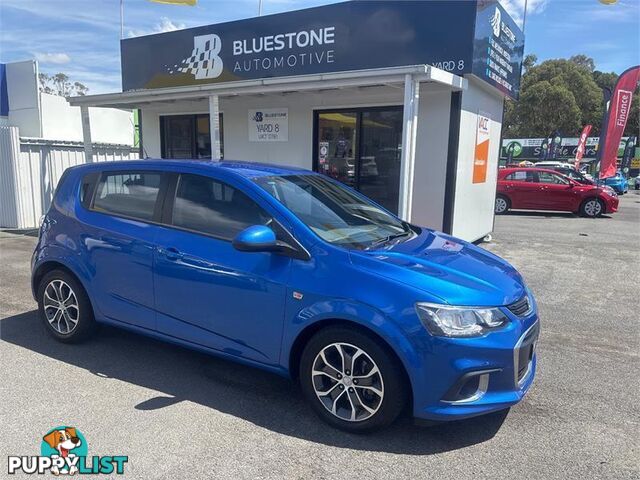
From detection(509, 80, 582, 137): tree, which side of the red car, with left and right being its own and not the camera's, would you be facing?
left

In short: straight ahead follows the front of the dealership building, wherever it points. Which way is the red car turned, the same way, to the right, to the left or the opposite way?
to the left

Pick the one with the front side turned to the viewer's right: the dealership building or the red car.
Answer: the red car

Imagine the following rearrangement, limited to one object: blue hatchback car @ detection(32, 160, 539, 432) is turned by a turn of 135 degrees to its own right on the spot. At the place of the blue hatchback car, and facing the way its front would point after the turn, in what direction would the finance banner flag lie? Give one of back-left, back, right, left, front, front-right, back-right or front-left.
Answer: back-right

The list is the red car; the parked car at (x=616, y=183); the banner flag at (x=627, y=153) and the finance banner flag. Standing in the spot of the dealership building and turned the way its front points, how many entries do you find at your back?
4

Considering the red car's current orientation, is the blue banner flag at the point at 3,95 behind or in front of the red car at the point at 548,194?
behind

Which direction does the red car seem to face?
to the viewer's right

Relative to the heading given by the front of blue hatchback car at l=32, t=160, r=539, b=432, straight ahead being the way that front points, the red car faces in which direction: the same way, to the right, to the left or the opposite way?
the same way

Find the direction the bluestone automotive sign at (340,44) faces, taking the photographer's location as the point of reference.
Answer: facing the viewer and to the left of the viewer

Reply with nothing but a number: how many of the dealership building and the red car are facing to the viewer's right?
1

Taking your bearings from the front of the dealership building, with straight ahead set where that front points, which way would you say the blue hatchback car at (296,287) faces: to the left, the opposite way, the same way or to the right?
to the left

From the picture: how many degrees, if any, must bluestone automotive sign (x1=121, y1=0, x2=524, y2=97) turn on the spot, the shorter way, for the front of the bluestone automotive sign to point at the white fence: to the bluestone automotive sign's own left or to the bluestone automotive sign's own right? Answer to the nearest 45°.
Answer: approximately 45° to the bluestone automotive sign's own right

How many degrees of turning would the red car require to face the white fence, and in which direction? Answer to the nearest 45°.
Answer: approximately 135° to its right

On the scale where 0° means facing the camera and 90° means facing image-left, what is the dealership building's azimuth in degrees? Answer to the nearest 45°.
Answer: approximately 45°

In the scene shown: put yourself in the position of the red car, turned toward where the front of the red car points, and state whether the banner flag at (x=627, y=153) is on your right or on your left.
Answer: on your left
